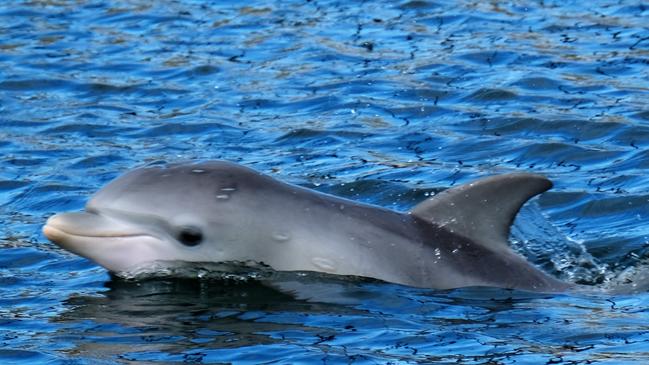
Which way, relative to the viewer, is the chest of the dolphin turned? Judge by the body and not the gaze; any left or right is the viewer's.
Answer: facing to the left of the viewer
